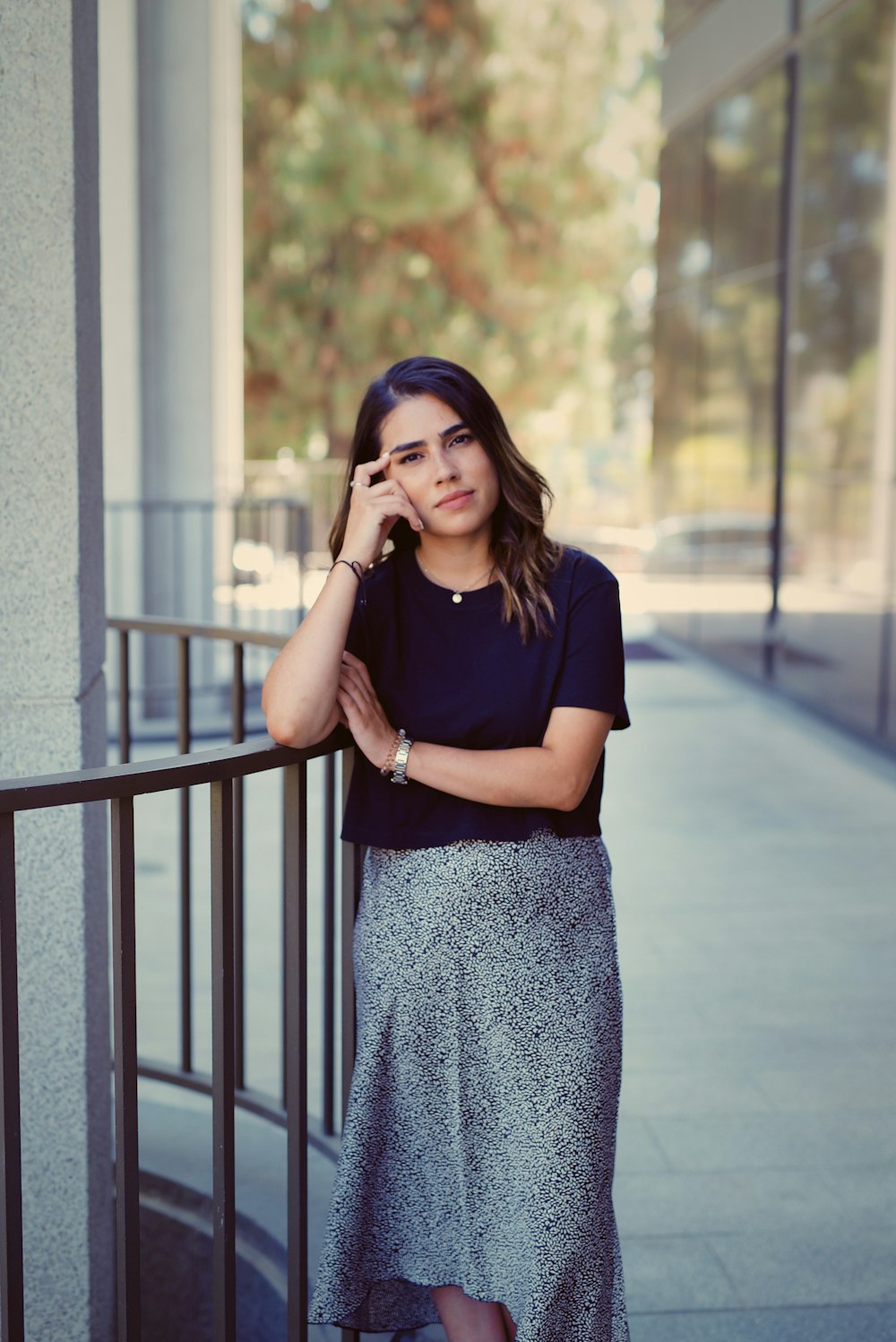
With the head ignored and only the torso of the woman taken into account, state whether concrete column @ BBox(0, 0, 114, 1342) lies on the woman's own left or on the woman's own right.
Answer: on the woman's own right

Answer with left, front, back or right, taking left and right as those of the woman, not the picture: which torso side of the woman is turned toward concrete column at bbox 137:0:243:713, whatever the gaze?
back

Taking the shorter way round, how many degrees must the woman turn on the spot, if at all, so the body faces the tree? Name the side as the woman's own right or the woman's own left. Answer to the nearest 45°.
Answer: approximately 180°

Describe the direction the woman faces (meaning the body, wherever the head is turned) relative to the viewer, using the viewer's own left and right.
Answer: facing the viewer

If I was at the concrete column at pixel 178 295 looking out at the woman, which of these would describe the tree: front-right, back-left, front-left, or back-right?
back-left

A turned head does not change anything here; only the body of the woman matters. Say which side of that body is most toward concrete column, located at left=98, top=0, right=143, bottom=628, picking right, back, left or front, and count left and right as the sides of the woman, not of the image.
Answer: back
